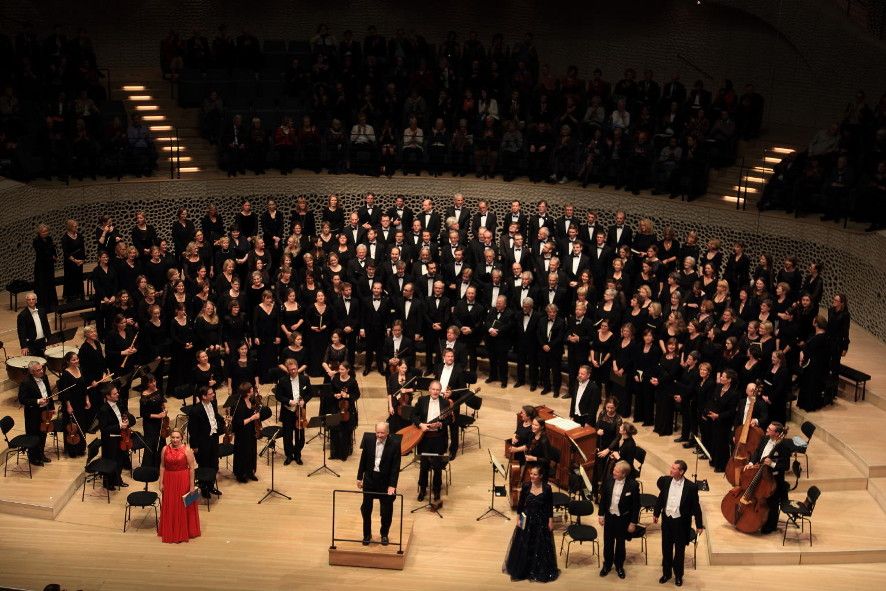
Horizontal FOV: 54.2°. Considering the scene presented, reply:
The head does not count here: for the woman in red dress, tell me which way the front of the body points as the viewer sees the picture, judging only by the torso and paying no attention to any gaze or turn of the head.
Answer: toward the camera

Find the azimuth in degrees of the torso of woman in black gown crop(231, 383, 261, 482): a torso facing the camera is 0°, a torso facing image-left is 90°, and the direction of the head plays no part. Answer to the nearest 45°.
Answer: approximately 315°

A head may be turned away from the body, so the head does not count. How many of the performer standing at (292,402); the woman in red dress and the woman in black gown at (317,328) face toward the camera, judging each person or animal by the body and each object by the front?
3

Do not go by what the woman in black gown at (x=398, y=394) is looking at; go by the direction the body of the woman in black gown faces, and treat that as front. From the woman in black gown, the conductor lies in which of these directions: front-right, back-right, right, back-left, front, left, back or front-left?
front

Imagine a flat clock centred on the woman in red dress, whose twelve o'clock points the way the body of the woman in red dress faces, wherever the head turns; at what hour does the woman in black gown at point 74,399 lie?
The woman in black gown is roughly at 5 o'clock from the woman in red dress.

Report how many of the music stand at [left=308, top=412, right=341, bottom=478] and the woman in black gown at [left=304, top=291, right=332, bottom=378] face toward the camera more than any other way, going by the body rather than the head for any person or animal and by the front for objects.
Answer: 1

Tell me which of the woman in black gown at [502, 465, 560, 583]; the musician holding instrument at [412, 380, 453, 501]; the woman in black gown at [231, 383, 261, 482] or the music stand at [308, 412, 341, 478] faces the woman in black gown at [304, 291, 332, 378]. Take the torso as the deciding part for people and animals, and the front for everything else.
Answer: the music stand

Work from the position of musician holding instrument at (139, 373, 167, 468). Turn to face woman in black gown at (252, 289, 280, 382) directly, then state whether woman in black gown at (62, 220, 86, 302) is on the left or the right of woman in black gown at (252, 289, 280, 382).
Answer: left

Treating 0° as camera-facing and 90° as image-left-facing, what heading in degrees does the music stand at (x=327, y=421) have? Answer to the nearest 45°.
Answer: approximately 180°

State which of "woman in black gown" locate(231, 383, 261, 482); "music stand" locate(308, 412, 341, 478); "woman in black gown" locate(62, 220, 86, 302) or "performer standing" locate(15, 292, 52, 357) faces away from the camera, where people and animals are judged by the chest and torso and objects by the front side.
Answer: the music stand

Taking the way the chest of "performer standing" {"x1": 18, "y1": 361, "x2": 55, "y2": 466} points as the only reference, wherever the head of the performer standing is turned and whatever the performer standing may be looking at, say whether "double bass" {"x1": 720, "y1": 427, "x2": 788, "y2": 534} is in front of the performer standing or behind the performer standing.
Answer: in front

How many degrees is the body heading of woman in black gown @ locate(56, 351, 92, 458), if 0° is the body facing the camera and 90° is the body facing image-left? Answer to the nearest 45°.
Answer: approximately 315°

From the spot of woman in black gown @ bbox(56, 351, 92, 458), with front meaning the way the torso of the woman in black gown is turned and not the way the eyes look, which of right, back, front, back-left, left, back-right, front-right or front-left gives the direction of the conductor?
front

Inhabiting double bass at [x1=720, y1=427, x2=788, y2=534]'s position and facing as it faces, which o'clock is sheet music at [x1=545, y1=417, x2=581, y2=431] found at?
The sheet music is roughly at 2 o'clock from the double bass.

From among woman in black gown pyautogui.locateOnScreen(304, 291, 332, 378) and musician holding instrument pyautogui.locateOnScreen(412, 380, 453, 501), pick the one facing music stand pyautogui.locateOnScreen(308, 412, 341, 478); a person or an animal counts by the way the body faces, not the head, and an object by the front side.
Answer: the woman in black gown

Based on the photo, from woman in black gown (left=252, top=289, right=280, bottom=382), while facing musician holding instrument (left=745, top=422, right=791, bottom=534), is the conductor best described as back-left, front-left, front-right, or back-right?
front-right

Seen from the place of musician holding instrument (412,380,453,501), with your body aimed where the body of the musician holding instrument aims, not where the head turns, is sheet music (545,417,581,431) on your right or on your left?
on your left

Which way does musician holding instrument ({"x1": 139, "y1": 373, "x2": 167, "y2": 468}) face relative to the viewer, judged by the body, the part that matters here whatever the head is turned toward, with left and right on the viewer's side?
facing the viewer and to the right of the viewer

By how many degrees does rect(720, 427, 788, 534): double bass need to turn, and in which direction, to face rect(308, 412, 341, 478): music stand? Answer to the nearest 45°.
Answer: approximately 45° to its right

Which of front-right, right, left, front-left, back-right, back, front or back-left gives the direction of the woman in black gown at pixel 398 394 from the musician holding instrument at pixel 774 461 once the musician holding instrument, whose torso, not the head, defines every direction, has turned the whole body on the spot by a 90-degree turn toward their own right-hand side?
front-left

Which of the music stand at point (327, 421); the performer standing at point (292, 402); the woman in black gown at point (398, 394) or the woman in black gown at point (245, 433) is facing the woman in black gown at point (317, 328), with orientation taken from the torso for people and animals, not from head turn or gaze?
the music stand
